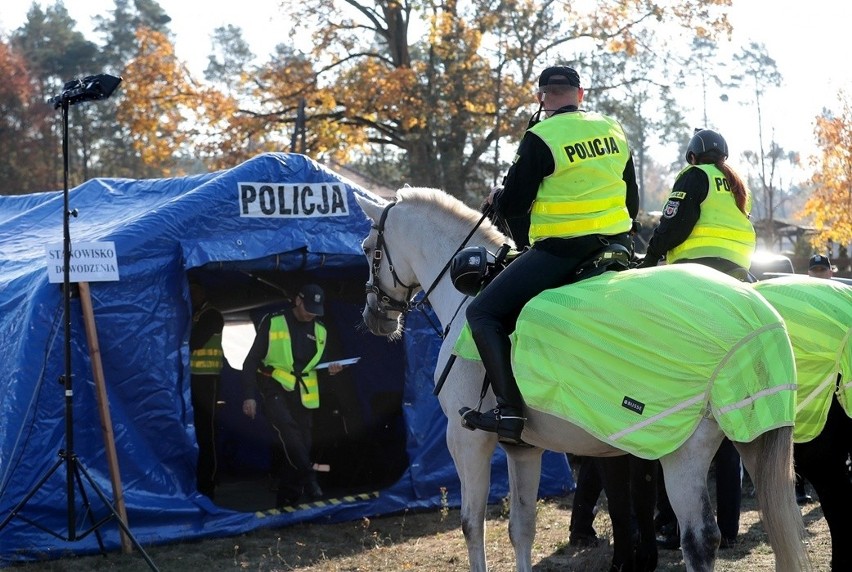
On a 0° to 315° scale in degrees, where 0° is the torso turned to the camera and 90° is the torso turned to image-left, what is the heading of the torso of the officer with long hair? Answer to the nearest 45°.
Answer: approximately 135°

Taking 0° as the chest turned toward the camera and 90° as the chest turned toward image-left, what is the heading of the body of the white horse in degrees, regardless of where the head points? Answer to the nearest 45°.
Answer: approximately 90°

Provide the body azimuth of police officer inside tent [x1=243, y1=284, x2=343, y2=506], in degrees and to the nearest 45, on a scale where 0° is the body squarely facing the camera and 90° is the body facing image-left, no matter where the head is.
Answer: approximately 315°

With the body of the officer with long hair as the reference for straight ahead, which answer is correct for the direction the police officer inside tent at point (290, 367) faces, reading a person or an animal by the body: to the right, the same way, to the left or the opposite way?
the opposite way

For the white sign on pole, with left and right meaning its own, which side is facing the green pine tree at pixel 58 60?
back

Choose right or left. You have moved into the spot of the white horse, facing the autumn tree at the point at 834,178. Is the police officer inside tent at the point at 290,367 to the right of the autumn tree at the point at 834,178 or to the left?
left

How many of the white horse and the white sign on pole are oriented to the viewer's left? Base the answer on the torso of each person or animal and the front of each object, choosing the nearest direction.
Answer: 1
